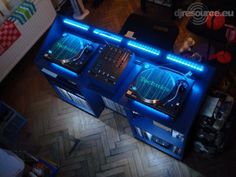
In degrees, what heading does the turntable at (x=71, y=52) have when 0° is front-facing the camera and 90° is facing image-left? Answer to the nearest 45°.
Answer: approximately 45°

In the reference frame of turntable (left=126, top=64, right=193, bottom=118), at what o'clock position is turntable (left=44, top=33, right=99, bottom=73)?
turntable (left=44, top=33, right=99, bottom=73) is roughly at 3 o'clock from turntable (left=126, top=64, right=193, bottom=118).
